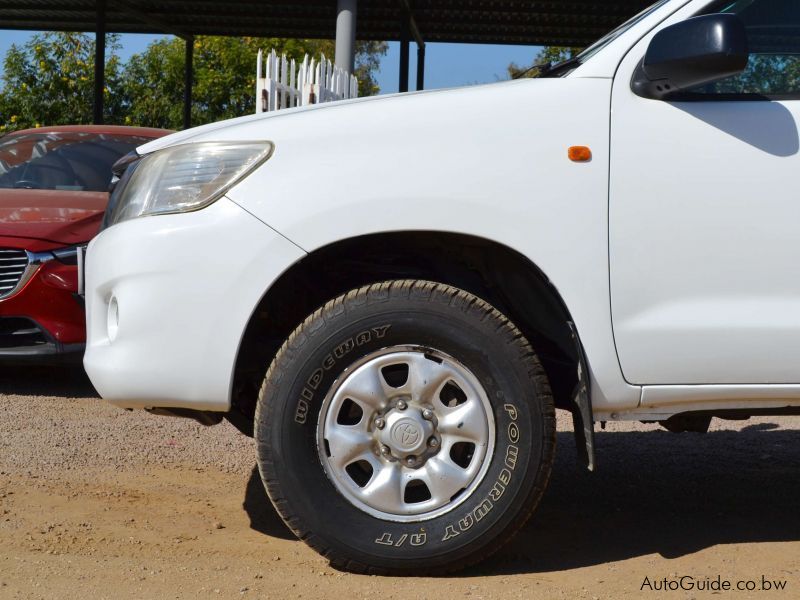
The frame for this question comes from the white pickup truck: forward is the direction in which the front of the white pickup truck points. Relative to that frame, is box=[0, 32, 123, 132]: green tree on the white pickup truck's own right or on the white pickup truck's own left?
on the white pickup truck's own right

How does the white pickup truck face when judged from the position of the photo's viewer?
facing to the left of the viewer

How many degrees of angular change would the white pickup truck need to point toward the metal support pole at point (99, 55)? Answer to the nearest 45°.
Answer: approximately 90° to its right

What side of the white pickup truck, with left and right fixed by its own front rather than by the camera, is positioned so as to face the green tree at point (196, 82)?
right

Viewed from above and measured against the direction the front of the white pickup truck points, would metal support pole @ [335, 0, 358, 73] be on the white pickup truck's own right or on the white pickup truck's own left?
on the white pickup truck's own right

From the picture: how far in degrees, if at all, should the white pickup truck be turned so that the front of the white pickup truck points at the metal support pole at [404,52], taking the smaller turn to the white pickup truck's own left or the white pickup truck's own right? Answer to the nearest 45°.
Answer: approximately 90° to the white pickup truck's own right

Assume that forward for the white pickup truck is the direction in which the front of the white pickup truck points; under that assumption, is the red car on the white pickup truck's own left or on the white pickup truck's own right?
on the white pickup truck's own right
